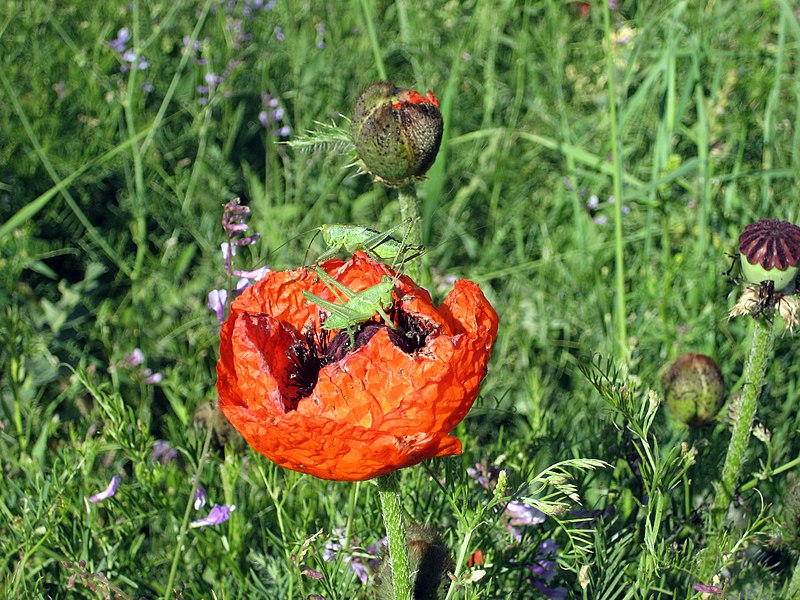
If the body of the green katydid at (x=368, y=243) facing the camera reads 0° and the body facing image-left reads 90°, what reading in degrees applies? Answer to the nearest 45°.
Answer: approximately 90°

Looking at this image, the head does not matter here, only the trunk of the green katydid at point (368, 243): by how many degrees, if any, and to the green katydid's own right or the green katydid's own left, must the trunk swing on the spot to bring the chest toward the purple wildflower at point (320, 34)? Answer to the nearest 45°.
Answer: approximately 90° to the green katydid's own right

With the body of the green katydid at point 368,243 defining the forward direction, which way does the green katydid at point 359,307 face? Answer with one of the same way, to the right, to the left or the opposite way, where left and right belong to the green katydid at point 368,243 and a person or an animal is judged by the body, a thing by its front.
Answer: the opposite way

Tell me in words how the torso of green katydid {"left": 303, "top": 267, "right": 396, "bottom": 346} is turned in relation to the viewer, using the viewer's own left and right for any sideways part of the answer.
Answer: facing to the right of the viewer
